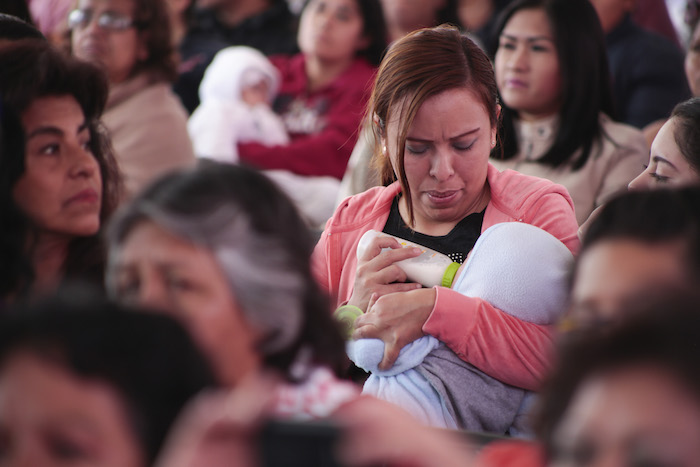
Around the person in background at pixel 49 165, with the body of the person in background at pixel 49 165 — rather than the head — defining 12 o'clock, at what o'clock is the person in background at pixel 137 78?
the person in background at pixel 137 78 is roughly at 8 o'clock from the person in background at pixel 49 165.

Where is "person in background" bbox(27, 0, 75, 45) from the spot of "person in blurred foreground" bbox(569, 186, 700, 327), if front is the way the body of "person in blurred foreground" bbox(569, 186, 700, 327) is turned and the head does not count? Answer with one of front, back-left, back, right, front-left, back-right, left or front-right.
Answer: right

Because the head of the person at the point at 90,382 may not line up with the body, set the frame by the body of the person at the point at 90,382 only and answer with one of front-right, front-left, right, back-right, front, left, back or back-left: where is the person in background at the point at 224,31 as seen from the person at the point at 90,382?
back-right

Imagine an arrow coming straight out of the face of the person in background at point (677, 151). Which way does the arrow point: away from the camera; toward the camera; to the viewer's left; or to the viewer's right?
to the viewer's left

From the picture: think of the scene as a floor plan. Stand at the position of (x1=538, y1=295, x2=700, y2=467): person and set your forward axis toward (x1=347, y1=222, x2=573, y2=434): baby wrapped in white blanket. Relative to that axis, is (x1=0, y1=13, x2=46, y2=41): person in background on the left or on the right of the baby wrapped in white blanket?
left

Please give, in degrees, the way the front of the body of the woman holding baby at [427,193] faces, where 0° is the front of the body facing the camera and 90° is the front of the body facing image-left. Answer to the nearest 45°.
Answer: approximately 0°

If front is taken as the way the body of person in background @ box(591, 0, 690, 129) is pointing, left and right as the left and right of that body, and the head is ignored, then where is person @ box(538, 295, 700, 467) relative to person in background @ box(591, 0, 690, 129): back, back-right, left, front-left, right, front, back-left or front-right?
front-left

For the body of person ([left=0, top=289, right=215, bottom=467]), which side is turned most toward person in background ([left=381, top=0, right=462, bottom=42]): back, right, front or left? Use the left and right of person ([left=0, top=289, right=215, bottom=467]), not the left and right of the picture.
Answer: back
